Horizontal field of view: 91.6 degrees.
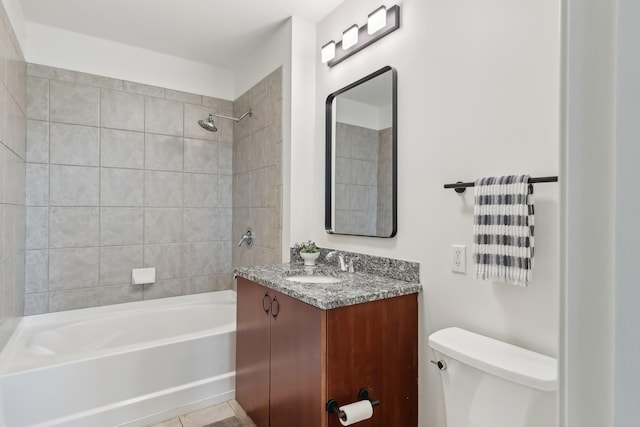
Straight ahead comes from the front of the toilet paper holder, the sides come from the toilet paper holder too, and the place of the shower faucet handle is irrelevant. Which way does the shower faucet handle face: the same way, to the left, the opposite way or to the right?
to the right

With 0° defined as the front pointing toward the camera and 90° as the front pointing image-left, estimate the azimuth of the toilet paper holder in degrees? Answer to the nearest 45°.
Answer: approximately 315°

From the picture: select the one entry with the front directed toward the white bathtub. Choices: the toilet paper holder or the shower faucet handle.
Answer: the shower faucet handle

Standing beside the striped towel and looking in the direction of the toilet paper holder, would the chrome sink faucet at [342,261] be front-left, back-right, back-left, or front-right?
front-right

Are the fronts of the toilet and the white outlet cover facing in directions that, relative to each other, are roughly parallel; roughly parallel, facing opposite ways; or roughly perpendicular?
roughly parallel

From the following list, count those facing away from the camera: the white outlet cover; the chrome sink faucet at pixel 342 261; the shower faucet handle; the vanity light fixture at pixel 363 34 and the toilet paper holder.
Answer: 0

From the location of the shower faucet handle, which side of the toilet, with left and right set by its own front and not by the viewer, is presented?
right

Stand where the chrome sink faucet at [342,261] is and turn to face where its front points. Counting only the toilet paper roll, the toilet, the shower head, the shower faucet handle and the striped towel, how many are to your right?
2

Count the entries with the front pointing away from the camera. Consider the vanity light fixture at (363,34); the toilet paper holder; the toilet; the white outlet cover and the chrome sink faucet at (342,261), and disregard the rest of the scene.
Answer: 0

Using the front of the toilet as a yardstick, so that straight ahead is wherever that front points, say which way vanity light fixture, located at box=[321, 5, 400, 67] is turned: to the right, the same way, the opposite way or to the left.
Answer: the same way

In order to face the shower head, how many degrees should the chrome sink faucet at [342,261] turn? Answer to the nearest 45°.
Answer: approximately 90° to its right

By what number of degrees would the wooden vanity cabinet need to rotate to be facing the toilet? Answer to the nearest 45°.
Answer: approximately 90° to its left

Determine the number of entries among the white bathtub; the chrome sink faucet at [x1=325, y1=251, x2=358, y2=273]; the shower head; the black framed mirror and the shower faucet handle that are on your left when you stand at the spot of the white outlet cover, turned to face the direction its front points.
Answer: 0

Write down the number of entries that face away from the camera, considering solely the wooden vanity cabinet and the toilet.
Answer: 0

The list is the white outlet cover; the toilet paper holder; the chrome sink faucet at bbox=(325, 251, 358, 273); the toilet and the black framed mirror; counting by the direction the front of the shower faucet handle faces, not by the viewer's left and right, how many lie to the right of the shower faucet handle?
0

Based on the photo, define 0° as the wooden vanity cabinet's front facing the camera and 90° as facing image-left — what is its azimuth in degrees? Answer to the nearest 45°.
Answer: approximately 45°

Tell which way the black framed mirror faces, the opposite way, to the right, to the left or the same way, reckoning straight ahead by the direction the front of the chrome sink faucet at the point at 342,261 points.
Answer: the same way

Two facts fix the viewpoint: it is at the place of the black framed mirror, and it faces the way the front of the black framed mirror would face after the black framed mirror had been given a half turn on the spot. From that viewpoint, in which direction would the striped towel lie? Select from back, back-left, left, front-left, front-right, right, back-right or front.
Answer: right

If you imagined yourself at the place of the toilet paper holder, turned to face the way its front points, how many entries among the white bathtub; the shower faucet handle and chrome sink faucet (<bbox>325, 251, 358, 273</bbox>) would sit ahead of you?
0
